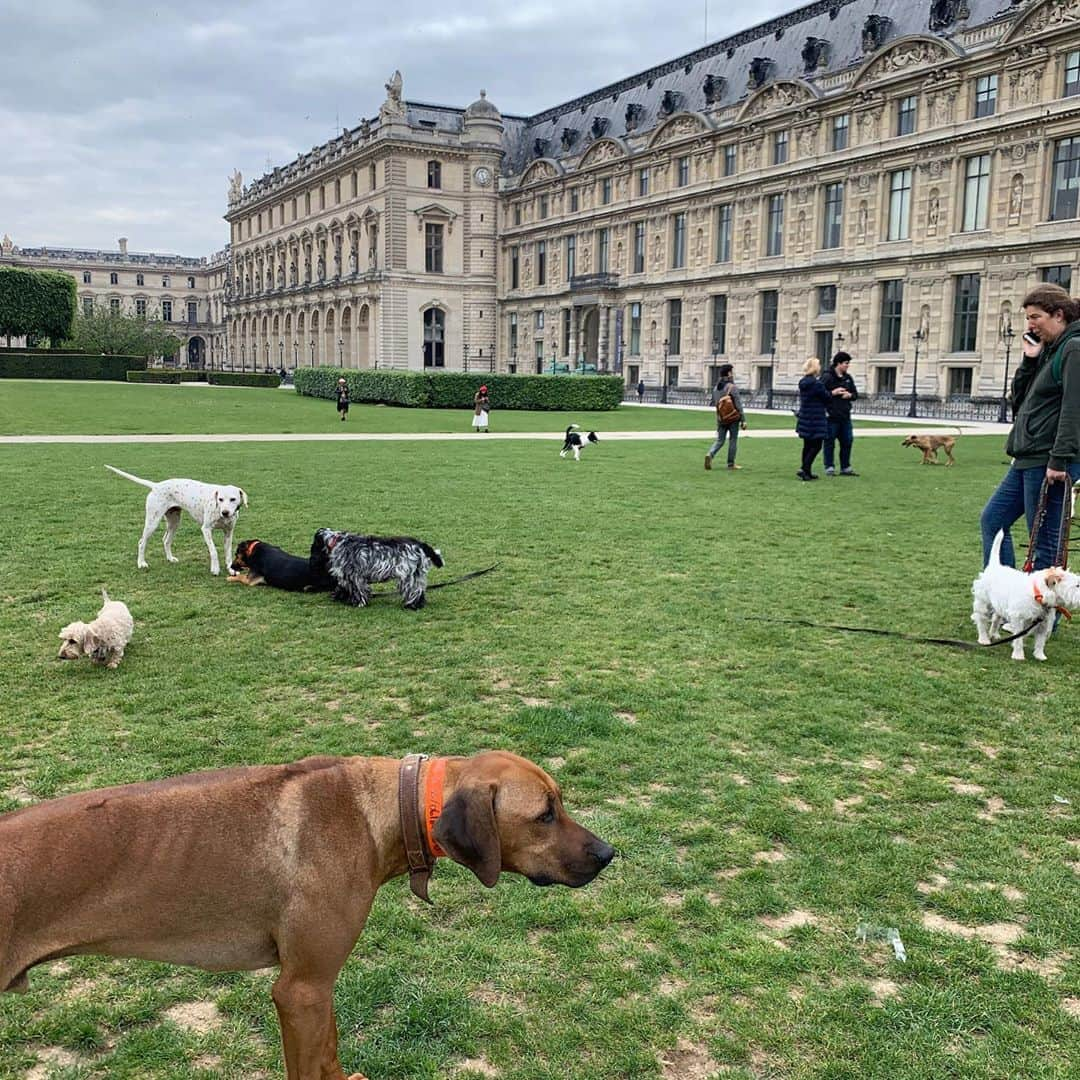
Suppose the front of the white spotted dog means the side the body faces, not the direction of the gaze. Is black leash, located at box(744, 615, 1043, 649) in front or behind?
in front

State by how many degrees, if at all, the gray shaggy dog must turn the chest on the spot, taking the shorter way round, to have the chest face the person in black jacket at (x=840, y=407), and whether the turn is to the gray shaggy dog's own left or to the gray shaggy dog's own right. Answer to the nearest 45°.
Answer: approximately 135° to the gray shaggy dog's own right

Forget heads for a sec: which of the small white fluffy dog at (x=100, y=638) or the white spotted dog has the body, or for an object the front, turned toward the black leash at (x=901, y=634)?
the white spotted dog

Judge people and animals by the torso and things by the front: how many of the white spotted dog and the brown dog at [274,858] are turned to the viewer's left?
0

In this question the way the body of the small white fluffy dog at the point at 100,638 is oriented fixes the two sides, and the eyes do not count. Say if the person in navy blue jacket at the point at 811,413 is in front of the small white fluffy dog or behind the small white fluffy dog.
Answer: behind

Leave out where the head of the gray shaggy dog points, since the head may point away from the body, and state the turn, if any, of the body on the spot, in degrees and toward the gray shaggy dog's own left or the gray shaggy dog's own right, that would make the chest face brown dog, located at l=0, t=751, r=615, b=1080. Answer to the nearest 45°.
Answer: approximately 90° to the gray shaggy dog's own left

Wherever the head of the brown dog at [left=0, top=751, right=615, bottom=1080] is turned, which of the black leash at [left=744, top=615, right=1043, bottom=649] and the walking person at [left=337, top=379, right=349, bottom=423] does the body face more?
the black leash

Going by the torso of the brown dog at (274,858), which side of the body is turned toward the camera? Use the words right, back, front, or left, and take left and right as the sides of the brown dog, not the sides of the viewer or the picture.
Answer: right

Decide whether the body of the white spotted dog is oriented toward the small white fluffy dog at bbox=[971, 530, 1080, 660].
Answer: yes

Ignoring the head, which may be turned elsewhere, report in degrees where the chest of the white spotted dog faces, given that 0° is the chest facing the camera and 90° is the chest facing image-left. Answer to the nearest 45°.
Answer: approximately 315°

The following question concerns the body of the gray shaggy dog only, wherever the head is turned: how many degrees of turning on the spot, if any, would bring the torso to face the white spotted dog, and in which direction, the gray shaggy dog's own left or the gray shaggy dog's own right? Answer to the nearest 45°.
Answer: approximately 45° to the gray shaggy dog's own right

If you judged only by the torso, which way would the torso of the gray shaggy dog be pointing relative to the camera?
to the viewer's left

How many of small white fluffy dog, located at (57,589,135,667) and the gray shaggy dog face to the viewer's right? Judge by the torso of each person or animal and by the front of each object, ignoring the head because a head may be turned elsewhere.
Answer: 0

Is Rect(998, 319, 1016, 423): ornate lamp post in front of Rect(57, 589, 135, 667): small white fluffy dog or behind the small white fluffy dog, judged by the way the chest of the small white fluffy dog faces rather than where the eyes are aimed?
behind

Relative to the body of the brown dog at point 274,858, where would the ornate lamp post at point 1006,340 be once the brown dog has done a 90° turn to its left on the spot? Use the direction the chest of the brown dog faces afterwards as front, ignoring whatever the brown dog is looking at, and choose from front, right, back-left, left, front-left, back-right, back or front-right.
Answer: front-right

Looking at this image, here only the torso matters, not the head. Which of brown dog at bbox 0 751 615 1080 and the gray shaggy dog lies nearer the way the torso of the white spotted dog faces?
the gray shaggy dog

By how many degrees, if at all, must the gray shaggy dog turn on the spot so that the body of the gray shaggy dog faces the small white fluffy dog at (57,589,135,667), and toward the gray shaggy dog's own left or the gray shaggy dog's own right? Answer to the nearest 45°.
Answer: approximately 45° to the gray shaggy dog's own left
